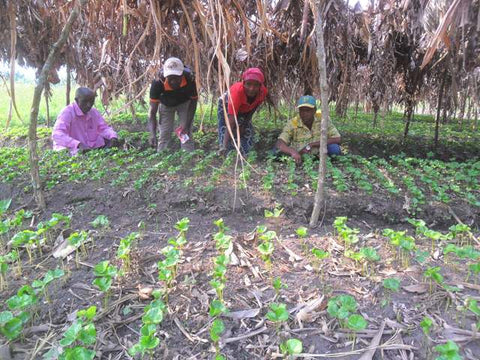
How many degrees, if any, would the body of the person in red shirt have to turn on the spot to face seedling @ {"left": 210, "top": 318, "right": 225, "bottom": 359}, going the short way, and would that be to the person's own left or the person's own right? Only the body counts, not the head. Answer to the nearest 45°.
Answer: approximately 45° to the person's own right

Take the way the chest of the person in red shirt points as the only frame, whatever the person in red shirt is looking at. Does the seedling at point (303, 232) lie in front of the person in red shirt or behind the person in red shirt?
in front

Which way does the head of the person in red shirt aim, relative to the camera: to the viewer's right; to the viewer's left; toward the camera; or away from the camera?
toward the camera

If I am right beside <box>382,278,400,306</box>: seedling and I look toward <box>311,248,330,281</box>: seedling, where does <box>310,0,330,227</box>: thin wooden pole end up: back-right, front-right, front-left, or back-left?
front-right

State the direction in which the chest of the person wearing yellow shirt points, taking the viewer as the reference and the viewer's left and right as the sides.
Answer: facing the viewer

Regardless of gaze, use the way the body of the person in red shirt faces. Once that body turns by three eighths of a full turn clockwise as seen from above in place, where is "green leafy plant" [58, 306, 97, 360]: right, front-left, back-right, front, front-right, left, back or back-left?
left

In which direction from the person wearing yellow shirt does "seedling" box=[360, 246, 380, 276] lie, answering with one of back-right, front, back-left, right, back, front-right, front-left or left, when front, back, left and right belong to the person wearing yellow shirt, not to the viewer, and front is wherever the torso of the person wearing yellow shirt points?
front

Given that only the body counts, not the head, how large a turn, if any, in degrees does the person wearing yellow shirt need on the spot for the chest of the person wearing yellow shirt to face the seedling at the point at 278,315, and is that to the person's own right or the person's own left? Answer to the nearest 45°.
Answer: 0° — they already face it

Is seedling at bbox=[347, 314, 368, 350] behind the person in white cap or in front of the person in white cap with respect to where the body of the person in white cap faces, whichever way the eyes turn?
in front

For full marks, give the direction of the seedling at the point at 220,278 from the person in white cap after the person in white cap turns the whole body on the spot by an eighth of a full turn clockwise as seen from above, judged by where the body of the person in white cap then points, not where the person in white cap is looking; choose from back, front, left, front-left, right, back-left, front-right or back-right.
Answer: front-left

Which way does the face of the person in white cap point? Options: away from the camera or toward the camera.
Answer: toward the camera

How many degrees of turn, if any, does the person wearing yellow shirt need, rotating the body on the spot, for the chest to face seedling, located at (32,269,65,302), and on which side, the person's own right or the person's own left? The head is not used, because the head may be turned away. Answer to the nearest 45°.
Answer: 0° — they already face it

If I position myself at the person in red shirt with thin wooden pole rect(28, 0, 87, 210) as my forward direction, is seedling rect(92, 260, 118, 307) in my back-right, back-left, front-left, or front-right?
front-left

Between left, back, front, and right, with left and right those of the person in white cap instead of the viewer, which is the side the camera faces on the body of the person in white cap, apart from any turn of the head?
front

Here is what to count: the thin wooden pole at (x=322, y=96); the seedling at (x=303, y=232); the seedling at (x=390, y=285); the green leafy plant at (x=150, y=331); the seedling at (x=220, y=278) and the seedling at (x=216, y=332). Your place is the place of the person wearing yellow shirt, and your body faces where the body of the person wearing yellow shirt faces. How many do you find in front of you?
6

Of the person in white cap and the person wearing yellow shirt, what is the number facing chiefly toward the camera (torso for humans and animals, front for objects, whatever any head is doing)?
2

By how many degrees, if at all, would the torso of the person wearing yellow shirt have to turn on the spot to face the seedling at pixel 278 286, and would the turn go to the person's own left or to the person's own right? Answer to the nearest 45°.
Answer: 0° — they already face it
